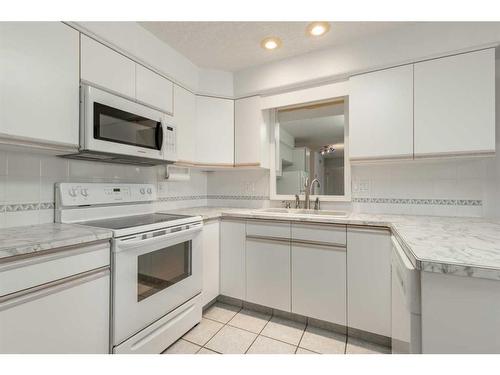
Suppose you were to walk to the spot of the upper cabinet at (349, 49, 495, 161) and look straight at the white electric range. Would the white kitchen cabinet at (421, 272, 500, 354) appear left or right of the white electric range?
left

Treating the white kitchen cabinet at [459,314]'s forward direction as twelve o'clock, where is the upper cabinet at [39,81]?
The upper cabinet is roughly at 11 o'clock from the white kitchen cabinet.

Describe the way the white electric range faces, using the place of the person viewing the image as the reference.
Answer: facing the viewer and to the right of the viewer

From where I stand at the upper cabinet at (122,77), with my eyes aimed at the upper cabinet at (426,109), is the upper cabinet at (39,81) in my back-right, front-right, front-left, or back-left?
back-right

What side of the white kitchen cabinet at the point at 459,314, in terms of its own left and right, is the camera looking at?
left

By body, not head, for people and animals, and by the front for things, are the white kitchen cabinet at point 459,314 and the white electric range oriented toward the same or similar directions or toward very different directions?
very different directions

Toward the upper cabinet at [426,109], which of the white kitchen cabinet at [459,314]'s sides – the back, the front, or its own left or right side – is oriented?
right

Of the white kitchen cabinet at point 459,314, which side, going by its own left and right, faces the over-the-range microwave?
front

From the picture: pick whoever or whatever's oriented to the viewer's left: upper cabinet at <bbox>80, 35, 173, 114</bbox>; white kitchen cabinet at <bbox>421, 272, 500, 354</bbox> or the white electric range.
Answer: the white kitchen cabinet
